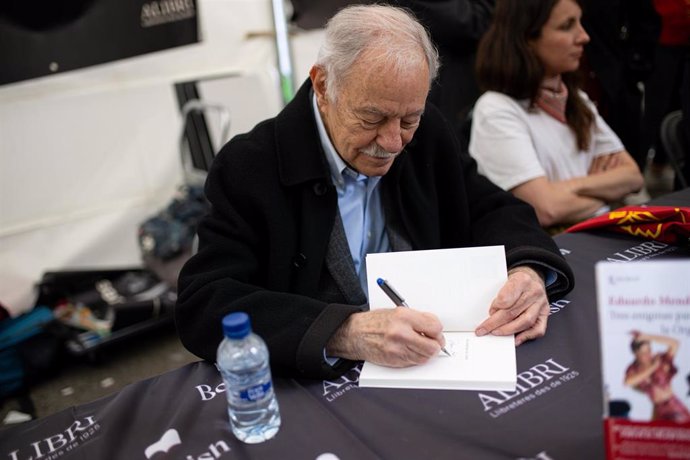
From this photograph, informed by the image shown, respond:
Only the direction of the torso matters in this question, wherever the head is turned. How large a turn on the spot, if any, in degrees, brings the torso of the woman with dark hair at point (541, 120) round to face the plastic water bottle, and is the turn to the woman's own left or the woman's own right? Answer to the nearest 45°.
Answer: approximately 45° to the woman's own right

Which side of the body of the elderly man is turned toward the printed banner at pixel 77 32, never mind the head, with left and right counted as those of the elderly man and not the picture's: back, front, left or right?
back

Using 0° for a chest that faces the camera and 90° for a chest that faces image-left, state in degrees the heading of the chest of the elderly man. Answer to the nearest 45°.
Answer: approximately 315°

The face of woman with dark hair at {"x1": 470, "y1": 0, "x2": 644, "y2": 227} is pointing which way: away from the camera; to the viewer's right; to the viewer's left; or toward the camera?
to the viewer's right

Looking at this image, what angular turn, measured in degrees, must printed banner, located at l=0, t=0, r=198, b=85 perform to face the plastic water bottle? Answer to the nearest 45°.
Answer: approximately 45° to its right

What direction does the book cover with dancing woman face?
toward the camera

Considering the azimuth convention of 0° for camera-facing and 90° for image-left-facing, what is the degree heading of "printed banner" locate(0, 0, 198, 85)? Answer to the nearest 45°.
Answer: approximately 315°

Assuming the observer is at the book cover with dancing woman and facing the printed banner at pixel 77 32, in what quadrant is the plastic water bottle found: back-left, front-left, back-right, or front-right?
front-left

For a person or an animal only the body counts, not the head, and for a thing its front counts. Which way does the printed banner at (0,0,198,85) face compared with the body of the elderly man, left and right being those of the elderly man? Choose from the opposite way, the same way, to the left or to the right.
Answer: the same way

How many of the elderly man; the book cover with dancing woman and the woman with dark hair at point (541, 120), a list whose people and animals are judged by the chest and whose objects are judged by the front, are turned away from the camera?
0
